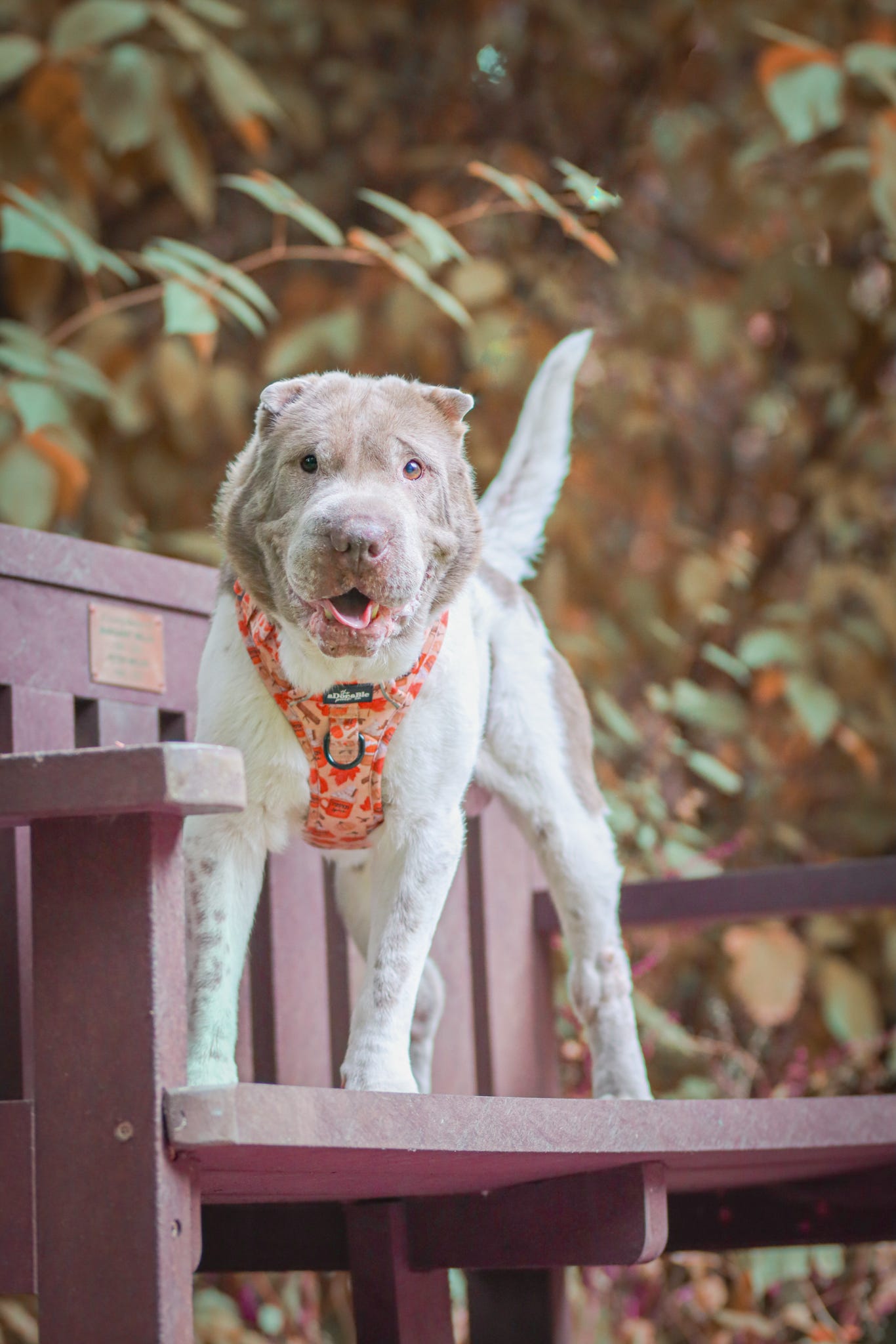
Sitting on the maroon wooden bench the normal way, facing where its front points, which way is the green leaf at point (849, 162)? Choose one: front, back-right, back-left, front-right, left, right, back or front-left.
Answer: left

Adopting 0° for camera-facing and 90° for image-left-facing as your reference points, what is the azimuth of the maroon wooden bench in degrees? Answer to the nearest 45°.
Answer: approximately 315°

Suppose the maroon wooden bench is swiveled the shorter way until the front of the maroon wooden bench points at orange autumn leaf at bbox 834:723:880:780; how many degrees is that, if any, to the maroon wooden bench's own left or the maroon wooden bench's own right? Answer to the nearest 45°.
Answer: approximately 90° to the maroon wooden bench's own left

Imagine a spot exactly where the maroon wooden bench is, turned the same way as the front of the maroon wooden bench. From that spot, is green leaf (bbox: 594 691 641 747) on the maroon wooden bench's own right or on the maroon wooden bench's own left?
on the maroon wooden bench's own left

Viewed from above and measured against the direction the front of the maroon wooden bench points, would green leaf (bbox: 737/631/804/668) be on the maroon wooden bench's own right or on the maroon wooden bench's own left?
on the maroon wooden bench's own left
